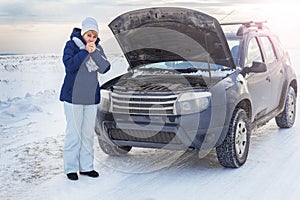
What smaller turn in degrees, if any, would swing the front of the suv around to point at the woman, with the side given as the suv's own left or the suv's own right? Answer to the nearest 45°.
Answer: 0° — it already faces them

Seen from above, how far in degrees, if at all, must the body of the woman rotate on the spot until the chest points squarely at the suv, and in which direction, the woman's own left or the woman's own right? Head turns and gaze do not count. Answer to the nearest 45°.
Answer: approximately 45° to the woman's own left

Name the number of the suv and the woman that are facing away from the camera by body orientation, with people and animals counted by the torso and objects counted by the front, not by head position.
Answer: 0

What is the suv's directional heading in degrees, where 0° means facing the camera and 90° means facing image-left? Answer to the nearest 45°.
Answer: approximately 45°

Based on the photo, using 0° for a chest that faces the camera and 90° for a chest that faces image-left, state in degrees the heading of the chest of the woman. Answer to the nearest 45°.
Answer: approximately 315°
